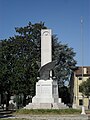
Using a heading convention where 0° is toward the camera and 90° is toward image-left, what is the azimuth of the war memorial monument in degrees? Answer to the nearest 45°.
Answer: approximately 0°
